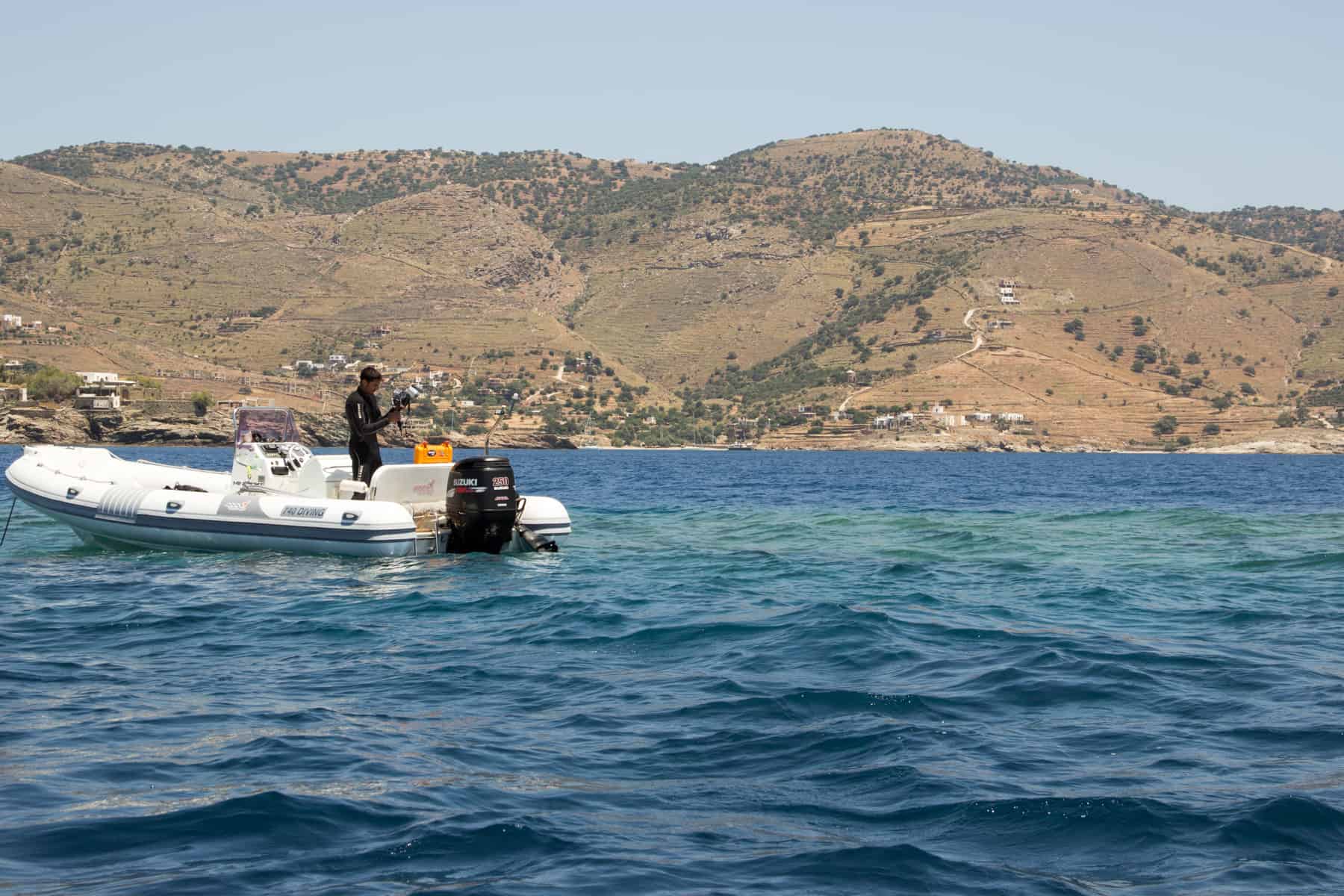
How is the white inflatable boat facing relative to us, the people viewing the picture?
facing away from the viewer and to the left of the viewer

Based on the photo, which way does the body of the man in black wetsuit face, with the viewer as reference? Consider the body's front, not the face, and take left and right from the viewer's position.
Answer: facing to the right of the viewer
